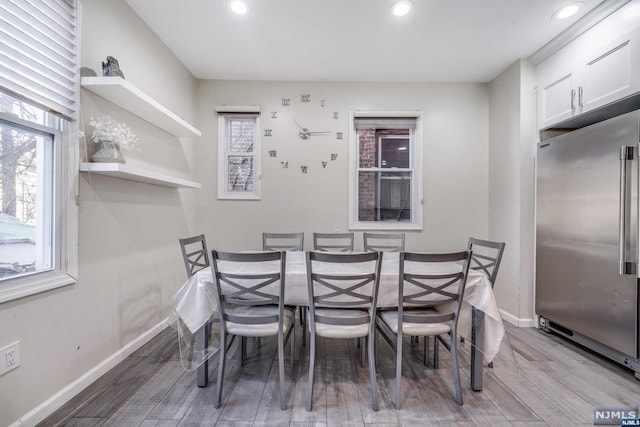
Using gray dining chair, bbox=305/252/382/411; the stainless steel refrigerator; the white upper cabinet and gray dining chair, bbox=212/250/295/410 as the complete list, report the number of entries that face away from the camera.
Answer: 2

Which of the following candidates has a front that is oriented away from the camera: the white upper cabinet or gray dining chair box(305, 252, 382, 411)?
the gray dining chair

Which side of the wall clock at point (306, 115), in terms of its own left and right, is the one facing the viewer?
front

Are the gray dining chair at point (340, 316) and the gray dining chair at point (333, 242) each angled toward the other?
yes

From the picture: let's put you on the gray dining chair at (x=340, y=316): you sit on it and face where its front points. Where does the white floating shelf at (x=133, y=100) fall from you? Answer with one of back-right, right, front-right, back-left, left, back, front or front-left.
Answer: left

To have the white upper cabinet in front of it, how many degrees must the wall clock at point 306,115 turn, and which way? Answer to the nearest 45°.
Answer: approximately 45° to its left

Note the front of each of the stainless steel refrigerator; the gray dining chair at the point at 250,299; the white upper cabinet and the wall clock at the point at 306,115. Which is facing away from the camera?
the gray dining chair

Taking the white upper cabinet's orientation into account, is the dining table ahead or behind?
ahead

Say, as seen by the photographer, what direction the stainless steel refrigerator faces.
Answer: facing the viewer and to the left of the viewer

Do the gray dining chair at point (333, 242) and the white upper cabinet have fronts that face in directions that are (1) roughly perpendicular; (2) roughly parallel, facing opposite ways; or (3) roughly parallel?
roughly perpendicular

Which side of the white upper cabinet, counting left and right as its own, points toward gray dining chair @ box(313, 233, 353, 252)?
front

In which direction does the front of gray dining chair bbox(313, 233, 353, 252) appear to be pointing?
toward the camera

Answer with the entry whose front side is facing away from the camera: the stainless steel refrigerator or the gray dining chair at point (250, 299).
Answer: the gray dining chair

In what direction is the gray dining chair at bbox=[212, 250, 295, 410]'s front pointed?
away from the camera

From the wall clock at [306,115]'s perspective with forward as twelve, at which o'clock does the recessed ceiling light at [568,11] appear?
The recessed ceiling light is roughly at 10 o'clock from the wall clock.

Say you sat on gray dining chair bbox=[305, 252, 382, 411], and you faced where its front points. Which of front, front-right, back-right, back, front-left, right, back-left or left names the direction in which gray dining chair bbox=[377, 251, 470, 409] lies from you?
right

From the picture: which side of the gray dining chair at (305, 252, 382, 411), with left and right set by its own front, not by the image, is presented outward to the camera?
back

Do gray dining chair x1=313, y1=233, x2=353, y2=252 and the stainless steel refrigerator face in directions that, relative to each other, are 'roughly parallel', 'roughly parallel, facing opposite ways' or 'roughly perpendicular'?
roughly perpendicular

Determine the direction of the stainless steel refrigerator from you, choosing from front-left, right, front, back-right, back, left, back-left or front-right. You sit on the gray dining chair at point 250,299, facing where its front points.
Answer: right
